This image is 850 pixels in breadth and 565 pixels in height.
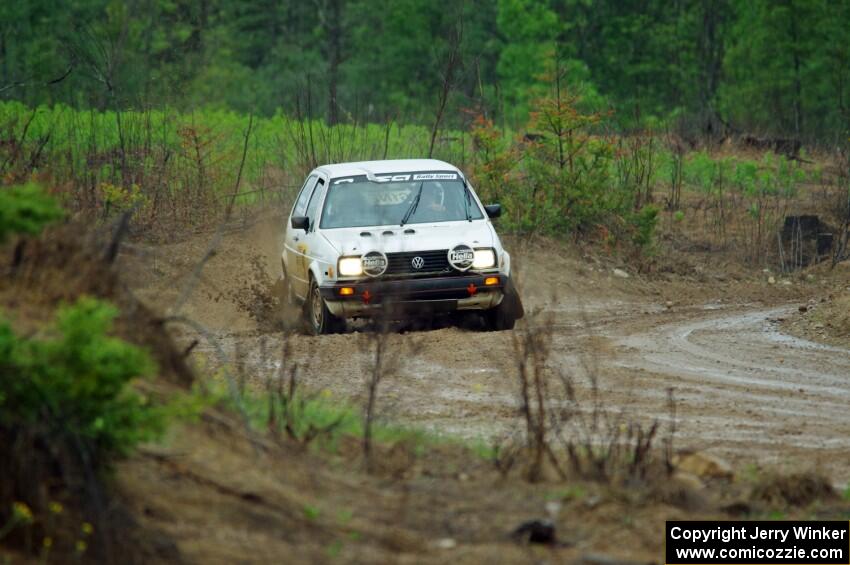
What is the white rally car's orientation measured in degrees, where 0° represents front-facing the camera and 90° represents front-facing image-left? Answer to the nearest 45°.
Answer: approximately 0°

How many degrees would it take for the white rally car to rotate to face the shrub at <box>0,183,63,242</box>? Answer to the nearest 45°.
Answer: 0° — it already faces it
